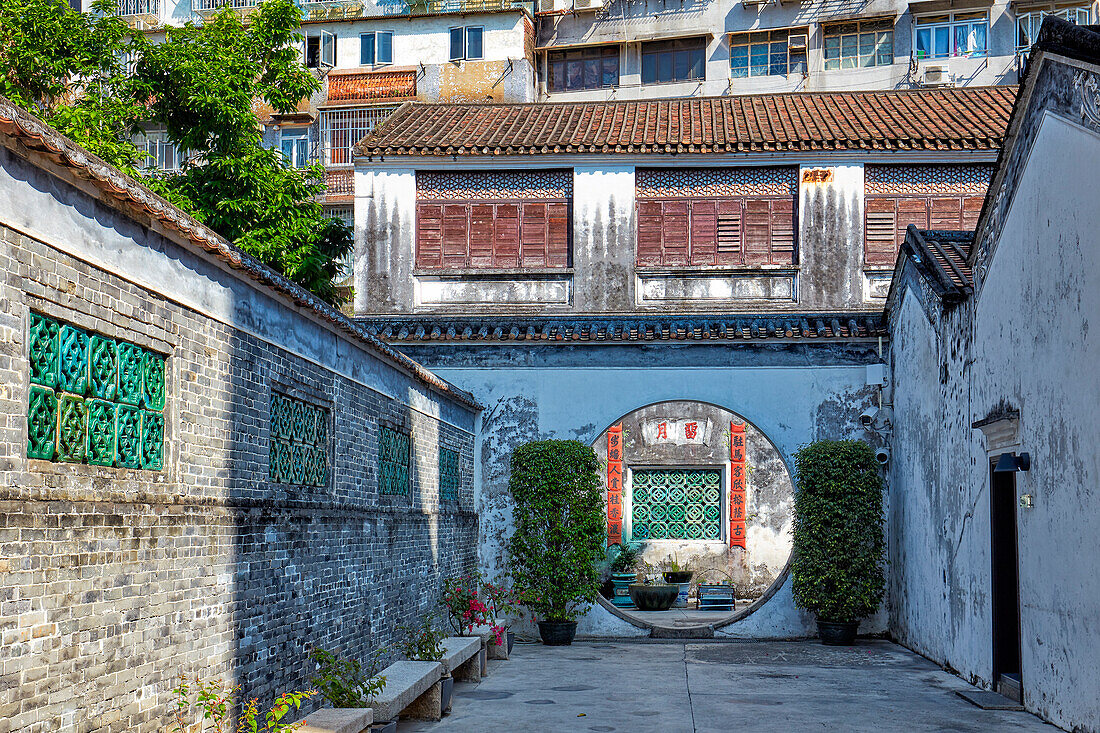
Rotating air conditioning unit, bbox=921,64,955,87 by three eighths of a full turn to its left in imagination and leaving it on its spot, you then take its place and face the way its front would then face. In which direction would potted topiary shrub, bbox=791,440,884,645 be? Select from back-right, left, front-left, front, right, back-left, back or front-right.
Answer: back-right

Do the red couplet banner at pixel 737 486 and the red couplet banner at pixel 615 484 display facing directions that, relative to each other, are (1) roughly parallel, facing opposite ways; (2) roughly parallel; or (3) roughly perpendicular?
roughly parallel

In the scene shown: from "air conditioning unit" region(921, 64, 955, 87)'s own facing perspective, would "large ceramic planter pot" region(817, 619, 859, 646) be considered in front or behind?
in front

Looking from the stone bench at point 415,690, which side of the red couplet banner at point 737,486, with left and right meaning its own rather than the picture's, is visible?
front

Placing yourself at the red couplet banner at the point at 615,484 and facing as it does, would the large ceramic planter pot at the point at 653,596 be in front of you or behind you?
in front

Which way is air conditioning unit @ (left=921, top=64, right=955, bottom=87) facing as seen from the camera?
toward the camera

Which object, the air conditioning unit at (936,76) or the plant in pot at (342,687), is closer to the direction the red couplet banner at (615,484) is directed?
the plant in pot

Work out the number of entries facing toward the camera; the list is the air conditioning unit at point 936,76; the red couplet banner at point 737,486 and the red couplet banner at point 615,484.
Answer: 3

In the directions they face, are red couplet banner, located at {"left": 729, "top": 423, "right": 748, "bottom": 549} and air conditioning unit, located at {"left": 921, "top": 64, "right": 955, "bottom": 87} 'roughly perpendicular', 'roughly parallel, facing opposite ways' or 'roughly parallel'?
roughly parallel

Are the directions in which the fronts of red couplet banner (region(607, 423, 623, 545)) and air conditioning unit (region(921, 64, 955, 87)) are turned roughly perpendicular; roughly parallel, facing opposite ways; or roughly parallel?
roughly parallel

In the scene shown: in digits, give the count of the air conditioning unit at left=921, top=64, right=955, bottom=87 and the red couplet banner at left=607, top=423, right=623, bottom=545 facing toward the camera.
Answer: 2

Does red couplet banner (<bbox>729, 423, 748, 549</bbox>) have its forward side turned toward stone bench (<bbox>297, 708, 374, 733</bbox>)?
yes

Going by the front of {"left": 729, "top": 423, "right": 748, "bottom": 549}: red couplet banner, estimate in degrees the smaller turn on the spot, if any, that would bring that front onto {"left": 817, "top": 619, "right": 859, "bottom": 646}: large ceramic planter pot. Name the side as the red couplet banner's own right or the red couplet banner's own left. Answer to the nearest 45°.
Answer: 0° — it already faces it

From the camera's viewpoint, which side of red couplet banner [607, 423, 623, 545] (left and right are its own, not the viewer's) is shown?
front

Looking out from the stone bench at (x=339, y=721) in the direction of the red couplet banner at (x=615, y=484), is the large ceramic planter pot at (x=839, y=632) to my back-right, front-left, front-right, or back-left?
front-right

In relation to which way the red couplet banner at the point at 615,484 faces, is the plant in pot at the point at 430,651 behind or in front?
in front

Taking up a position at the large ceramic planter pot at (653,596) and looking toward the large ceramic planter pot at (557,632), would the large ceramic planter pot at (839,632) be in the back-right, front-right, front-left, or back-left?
front-left

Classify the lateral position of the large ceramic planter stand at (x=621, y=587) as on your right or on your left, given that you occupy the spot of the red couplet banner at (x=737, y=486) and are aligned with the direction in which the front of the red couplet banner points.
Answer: on your right

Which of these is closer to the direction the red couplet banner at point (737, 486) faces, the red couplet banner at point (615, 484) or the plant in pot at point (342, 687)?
the plant in pot
